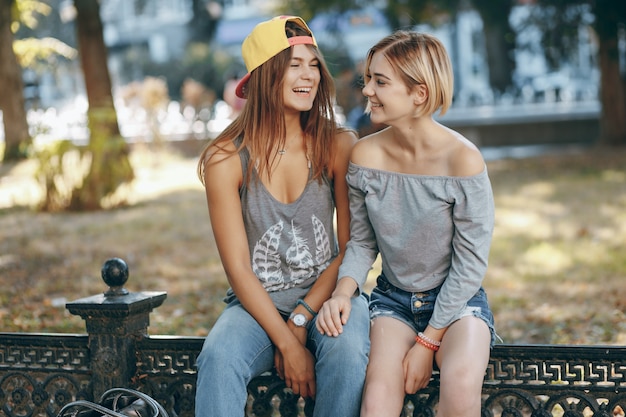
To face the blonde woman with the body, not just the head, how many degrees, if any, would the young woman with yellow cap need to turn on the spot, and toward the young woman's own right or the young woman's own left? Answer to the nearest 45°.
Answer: approximately 45° to the young woman's own left

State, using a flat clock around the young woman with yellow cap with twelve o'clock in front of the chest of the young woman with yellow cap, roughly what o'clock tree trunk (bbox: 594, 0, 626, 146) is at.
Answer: The tree trunk is roughly at 7 o'clock from the young woman with yellow cap.

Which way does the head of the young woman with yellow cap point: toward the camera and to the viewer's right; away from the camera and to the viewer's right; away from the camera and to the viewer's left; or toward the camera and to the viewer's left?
toward the camera and to the viewer's right

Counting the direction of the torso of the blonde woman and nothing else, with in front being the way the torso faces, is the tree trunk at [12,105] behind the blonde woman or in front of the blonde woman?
behind

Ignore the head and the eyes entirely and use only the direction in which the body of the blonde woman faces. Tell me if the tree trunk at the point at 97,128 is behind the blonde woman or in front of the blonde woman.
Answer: behind

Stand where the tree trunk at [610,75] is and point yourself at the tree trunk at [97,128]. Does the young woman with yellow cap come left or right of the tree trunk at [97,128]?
left

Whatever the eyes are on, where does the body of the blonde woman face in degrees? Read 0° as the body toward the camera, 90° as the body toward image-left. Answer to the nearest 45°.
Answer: approximately 0°

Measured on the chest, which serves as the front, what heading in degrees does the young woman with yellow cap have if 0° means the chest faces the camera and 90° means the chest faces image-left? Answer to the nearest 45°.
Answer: approximately 0°

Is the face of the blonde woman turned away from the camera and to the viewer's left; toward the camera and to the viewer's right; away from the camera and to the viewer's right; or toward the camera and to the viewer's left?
toward the camera and to the viewer's left

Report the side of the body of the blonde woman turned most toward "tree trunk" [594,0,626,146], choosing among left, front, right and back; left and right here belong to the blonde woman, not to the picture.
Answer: back

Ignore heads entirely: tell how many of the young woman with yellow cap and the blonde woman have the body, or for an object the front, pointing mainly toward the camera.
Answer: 2
